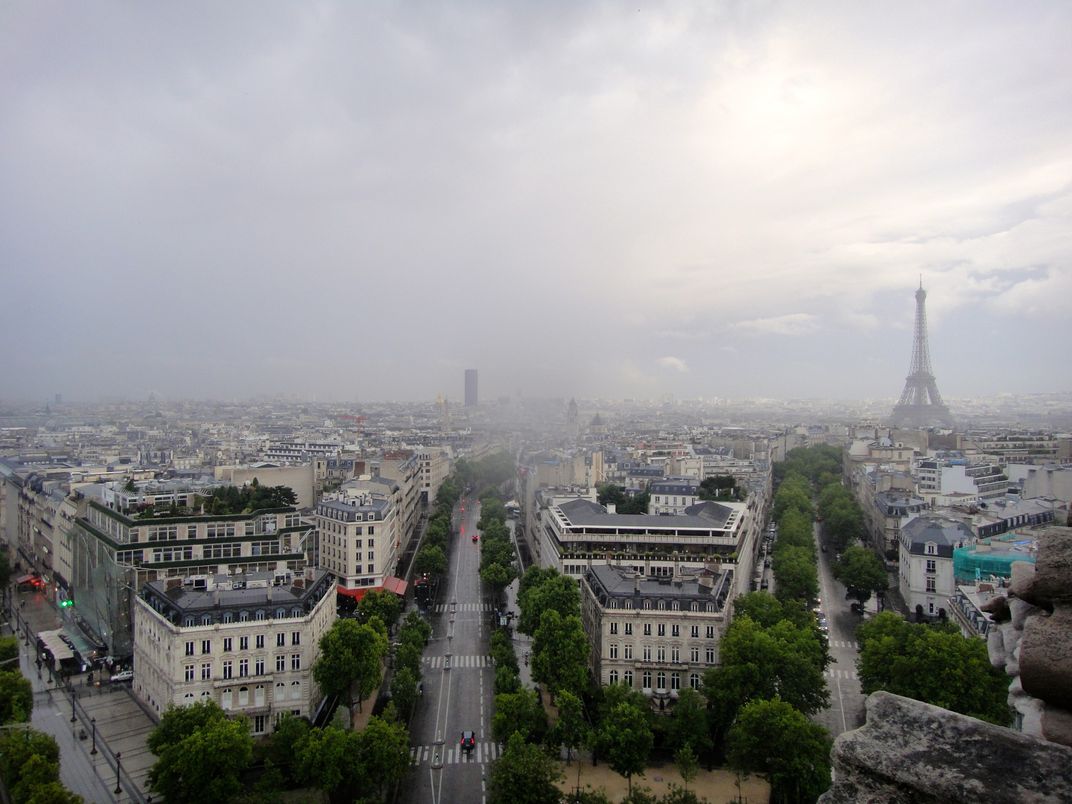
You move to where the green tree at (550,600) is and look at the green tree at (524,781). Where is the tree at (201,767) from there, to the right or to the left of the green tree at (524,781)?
right

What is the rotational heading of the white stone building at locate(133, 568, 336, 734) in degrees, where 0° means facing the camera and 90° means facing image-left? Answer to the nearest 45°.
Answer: approximately 0°

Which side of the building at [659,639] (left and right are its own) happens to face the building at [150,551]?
right

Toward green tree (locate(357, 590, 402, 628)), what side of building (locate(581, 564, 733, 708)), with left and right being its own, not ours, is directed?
right

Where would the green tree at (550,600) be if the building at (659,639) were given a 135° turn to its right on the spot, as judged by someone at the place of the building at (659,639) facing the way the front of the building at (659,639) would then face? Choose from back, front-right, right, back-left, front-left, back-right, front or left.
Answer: front

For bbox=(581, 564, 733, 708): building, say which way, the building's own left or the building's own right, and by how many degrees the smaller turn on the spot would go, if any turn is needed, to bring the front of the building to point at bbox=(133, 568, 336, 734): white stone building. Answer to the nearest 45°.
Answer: approximately 90° to the building's own right

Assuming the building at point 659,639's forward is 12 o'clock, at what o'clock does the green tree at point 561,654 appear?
The green tree is roughly at 2 o'clock from the building.

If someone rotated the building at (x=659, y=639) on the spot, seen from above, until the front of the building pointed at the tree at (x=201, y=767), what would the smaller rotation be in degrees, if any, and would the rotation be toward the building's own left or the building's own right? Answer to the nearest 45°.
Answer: approximately 45° to the building's own right

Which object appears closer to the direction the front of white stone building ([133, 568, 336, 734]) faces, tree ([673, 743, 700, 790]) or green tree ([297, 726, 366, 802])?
the green tree

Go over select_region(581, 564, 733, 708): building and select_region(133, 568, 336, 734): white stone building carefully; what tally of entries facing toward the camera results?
2

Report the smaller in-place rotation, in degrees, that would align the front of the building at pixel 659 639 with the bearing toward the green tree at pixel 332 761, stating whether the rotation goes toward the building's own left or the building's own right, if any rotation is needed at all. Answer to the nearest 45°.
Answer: approximately 45° to the building's own right

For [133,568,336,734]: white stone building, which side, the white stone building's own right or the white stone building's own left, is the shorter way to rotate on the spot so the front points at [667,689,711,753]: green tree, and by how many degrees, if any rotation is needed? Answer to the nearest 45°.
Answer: approximately 45° to the white stone building's own left

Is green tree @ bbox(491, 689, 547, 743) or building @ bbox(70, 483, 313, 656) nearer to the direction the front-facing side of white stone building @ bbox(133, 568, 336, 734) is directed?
the green tree

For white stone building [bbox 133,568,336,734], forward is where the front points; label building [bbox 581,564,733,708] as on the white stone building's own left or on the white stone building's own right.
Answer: on the white stone building's own left

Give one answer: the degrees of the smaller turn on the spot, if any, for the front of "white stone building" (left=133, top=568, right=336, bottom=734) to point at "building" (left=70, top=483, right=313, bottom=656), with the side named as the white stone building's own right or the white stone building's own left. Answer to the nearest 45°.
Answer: approximately 180°
